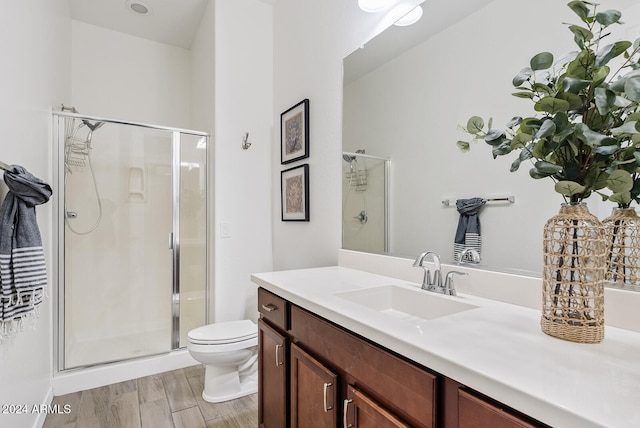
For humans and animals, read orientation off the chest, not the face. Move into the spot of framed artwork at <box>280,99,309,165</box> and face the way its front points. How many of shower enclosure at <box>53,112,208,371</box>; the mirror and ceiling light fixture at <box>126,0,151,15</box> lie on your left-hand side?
1

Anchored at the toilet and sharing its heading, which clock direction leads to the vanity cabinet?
The vanity cabinet is roughly at 10 o'clock from the toilet.

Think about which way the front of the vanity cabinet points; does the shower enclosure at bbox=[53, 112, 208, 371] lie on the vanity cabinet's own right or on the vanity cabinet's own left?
on the vanity cabinet's own right

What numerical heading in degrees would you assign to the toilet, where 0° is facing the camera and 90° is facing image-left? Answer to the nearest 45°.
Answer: approximately 45°

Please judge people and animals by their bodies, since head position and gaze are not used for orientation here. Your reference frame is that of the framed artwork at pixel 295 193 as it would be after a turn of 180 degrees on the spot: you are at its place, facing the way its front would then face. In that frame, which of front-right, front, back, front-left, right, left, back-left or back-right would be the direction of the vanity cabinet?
back-right

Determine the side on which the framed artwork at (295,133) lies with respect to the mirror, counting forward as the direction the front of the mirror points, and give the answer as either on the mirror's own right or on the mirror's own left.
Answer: on the mirror's own right

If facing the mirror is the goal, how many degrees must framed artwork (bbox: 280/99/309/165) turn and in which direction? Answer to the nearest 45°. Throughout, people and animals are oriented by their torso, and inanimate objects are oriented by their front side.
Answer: approximately 90° to its left
